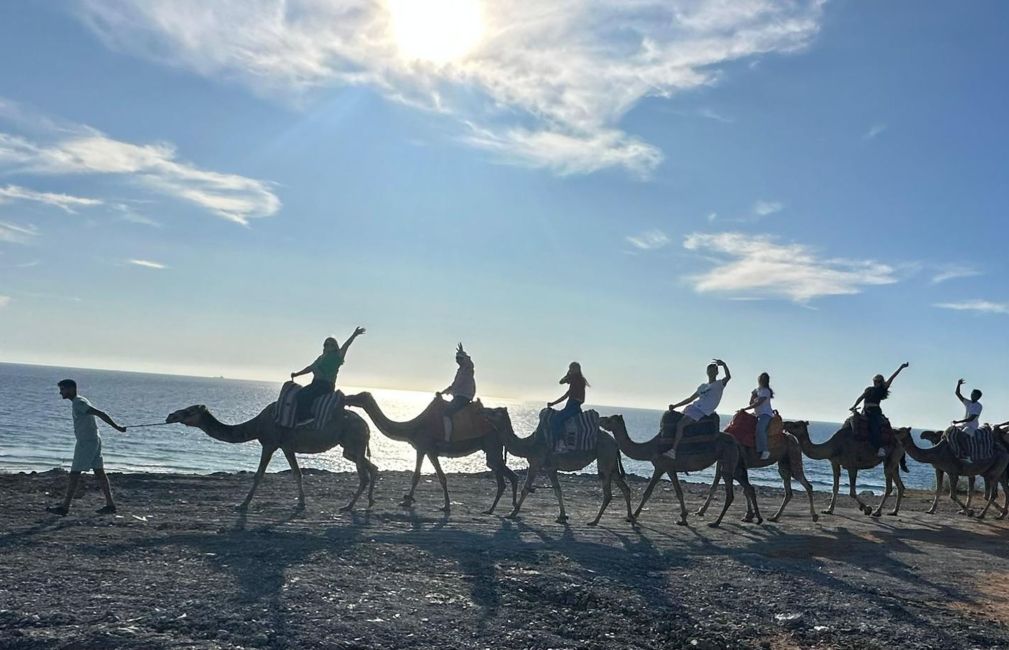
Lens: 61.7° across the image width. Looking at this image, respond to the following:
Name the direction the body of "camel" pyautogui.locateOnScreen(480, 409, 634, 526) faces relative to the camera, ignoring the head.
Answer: to the viewer's left

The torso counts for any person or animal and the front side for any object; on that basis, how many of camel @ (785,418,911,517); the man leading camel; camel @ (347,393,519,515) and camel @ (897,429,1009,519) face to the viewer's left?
4

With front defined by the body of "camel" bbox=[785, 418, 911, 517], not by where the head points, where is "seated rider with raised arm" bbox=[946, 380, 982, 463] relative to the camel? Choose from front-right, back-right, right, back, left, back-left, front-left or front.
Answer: back-right

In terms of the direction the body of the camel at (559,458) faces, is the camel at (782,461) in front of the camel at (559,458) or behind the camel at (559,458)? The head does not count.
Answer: behind

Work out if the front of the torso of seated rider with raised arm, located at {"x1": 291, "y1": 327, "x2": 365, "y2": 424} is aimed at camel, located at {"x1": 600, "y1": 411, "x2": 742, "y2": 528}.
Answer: no

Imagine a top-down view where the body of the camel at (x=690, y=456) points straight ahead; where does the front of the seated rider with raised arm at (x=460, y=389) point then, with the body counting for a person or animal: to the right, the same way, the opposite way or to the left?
the same way

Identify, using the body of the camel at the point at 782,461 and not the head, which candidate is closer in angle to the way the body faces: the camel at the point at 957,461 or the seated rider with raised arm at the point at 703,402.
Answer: the seated rider with raised arm

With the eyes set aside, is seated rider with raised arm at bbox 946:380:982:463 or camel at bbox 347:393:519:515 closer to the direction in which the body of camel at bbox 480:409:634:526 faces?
the camel

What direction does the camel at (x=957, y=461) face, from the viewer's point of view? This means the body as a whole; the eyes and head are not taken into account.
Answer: to the viewer's left

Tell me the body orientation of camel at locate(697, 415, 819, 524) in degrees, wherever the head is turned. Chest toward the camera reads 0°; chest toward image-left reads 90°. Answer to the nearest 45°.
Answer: approximately 90°

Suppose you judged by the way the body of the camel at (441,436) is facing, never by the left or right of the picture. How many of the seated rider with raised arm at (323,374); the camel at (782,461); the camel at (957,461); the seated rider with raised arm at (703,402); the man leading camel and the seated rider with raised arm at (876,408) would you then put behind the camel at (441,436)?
4

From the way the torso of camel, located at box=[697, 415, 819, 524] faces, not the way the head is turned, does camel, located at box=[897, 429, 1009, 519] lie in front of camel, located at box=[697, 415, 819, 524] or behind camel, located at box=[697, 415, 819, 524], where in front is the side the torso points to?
behind

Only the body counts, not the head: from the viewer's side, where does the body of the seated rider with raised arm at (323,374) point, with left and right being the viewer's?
facing the viewer and to the left of the viewer

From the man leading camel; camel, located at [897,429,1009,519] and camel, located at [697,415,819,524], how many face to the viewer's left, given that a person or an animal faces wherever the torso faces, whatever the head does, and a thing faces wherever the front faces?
3

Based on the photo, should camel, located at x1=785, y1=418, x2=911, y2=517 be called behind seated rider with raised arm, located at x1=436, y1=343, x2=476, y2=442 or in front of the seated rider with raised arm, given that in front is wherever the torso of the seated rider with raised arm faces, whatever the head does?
behind

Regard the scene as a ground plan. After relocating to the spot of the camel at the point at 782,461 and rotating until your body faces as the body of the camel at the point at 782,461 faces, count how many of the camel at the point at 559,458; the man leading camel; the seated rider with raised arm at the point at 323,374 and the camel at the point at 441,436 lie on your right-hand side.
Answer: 0

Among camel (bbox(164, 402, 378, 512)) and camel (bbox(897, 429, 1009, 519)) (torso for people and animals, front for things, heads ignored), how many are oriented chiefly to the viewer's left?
2

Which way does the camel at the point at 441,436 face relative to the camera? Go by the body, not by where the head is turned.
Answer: to the viewer's left

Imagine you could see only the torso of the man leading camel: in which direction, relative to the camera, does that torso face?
to the viewer's left

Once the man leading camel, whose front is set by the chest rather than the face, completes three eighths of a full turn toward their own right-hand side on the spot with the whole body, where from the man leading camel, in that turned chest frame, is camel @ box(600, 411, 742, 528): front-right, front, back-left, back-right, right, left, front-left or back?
front-right

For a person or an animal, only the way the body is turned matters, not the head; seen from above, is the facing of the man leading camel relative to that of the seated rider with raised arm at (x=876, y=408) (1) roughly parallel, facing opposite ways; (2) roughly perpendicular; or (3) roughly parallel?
roughly parallel

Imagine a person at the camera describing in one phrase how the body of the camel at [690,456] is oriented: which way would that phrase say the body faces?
to the viewer's left

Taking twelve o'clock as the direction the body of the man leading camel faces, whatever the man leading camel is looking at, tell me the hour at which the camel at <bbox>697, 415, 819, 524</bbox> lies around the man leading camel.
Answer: The camel is roughly at 6 o'clock from the man leading camel.

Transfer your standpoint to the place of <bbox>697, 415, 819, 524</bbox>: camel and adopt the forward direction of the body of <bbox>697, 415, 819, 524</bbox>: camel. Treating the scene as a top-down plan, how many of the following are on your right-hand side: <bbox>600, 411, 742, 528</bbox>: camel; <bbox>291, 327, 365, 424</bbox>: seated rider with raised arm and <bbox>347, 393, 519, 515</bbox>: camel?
0
